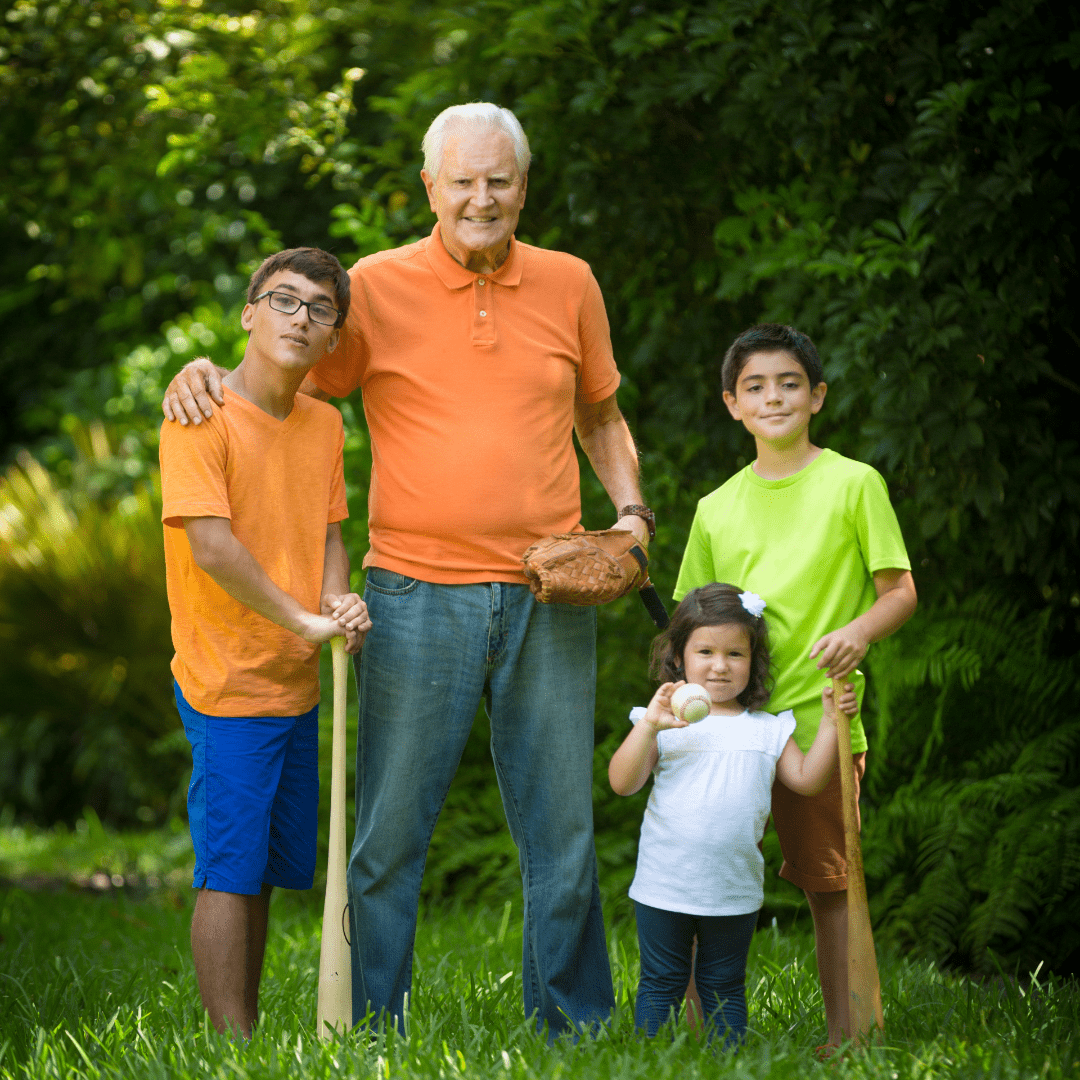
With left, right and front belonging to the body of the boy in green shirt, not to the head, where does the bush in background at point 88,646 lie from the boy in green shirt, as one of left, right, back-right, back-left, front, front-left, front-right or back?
back-right

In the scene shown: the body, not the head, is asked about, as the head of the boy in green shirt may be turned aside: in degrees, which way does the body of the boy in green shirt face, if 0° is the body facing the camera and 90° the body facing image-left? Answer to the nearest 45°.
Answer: approximately 0°

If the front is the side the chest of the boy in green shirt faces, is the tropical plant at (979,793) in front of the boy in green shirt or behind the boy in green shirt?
behind

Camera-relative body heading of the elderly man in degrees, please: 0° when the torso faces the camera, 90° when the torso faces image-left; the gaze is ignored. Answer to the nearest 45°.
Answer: approximately 0°
